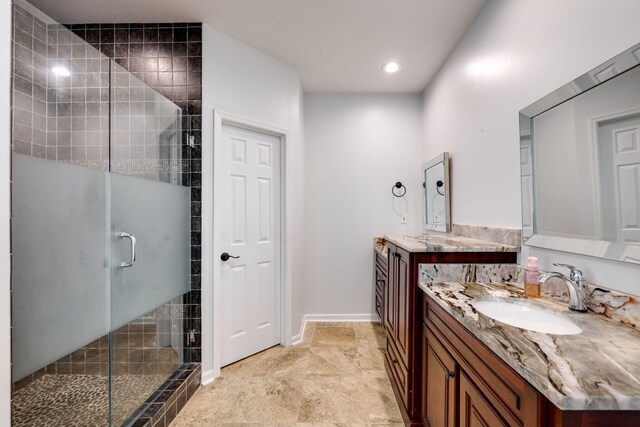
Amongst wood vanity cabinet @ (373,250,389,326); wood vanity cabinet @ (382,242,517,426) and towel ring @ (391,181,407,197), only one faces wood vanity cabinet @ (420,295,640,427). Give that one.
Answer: the towel ring

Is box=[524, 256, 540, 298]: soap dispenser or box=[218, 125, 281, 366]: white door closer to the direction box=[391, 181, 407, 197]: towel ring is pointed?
the soap dispenser

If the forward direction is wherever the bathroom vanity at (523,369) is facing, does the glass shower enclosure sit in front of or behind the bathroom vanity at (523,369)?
in front

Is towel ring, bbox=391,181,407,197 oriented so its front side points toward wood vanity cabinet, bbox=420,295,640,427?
yes

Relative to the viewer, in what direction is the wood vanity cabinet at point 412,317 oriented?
to the viewer's left

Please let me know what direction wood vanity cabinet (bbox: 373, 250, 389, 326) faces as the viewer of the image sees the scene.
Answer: facing to the left of the viewer

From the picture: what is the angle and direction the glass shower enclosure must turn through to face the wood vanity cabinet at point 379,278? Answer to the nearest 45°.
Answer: approximately 45° to its left

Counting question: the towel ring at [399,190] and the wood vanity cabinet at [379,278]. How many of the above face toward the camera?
1
